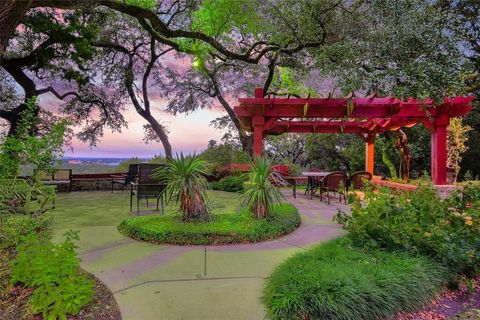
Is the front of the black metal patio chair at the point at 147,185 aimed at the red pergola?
no

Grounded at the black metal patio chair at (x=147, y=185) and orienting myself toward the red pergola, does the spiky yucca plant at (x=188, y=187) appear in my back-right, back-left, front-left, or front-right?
front-right

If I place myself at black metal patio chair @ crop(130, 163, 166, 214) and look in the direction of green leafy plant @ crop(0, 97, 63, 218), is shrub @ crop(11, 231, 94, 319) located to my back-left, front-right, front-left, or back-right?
front-left

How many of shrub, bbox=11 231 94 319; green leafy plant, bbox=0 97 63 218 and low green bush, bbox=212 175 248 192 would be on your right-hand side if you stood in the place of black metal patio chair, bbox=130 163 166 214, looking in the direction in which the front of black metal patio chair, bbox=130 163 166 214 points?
1

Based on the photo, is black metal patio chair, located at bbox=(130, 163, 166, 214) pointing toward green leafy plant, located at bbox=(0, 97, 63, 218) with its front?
no
